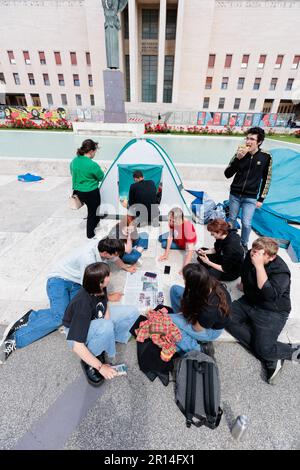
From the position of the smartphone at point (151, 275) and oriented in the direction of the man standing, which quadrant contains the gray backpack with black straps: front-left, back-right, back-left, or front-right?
back-right

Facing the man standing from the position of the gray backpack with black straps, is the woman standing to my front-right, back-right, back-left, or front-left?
front-left

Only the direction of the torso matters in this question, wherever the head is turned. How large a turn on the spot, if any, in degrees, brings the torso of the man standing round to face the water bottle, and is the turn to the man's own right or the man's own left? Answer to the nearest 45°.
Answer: approximately 45° to the man's own left

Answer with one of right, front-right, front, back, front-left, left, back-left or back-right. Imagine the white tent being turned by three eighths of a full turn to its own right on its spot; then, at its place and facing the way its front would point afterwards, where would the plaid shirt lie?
back-left

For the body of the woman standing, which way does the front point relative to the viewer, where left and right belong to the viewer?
facing away from the viewer and to the right of the viewer

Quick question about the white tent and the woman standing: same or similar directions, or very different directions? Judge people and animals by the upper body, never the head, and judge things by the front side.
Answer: very different directions

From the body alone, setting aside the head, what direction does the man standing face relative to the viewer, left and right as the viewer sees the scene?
facing the viewer and to the left of the viewer

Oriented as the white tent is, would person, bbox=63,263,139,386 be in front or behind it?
in front

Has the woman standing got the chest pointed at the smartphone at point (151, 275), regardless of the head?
no

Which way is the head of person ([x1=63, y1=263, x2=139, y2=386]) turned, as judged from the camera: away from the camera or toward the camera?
away from the camera

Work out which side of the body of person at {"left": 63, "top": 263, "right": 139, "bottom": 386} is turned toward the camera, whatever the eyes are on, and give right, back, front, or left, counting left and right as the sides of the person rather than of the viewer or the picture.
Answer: right

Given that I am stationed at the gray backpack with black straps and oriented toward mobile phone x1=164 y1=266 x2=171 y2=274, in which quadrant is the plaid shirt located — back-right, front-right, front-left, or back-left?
front-left

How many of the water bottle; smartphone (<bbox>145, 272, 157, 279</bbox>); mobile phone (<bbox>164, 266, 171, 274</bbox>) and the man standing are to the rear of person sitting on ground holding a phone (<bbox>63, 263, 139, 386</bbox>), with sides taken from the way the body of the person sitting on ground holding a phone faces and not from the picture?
0

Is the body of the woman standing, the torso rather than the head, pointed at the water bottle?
no

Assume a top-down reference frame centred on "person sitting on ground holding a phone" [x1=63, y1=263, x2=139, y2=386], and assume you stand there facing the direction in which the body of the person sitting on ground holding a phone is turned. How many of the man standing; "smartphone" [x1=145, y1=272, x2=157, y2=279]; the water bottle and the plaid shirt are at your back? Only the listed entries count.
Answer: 0

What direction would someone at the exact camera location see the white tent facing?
facing the viewer

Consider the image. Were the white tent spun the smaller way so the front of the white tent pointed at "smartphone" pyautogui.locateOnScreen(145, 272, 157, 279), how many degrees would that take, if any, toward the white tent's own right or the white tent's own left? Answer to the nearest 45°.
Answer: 0° — it already faces it

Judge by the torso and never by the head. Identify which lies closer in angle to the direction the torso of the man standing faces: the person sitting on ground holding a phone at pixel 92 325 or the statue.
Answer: the person sitting on ground holding a phone

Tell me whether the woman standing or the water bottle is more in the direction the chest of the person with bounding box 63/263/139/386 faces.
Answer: the water bottle
